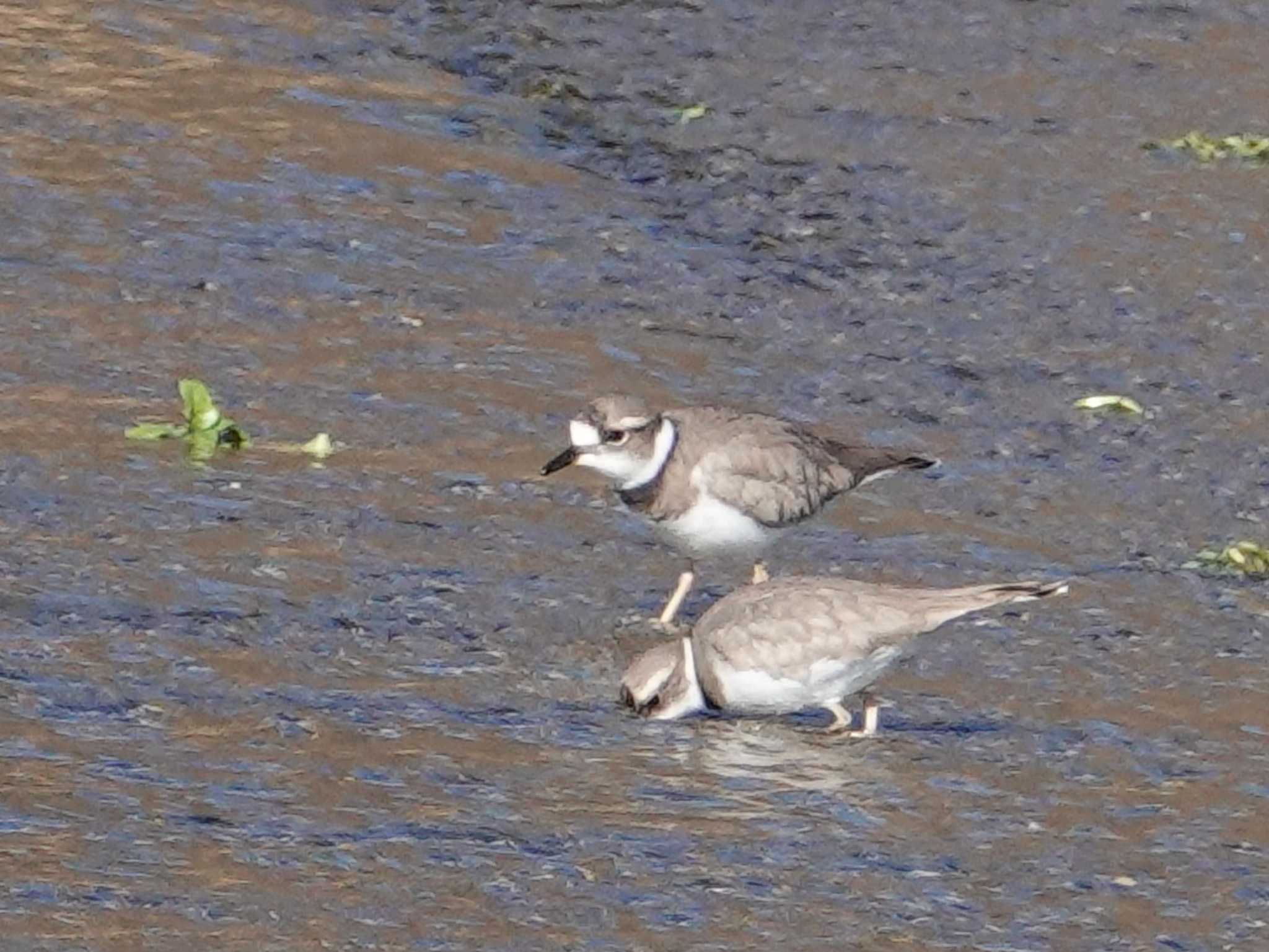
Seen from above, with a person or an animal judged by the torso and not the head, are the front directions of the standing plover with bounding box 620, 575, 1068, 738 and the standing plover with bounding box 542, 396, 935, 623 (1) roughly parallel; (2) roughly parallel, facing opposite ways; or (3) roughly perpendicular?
roughly parallel

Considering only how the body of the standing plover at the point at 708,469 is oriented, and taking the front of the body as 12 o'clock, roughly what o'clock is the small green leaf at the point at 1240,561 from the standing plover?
The small green leaf is roughly at 6 o'clock from the standing plover.

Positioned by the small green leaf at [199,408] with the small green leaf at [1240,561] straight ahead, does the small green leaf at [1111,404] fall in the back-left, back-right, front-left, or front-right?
front-left

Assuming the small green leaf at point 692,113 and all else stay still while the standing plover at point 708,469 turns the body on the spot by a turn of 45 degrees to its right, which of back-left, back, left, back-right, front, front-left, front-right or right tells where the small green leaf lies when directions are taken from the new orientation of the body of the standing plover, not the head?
front-right

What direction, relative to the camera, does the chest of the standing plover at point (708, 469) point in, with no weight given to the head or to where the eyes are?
to the viewer's left

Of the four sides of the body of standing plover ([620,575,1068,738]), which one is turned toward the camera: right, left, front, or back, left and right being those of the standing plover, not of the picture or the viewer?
left

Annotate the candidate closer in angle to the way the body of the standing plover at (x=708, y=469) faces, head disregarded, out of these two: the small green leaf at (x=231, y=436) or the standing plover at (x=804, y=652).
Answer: the small green leaf

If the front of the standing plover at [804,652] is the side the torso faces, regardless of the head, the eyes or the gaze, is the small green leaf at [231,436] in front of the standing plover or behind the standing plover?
in front

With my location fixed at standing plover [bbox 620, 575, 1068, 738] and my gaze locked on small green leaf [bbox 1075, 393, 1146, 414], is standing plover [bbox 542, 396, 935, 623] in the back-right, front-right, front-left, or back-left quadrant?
front-left

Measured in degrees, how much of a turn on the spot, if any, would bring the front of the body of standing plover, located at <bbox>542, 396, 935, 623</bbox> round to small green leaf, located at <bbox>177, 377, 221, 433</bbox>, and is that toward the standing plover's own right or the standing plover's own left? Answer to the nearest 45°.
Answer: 0° — it already faces it

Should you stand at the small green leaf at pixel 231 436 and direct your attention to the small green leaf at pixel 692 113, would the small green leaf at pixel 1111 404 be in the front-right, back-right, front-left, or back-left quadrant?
front-right

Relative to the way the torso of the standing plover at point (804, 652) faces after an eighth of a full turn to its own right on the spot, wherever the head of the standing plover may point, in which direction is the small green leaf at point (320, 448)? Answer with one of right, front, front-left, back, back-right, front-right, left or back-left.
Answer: front

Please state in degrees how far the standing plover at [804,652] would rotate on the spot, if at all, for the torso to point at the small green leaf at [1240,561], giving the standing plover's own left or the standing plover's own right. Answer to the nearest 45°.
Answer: approximately 135° to the standing plover's own right

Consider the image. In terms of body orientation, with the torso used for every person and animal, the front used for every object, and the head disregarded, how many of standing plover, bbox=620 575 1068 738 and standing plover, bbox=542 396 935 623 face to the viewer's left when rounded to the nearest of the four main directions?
2

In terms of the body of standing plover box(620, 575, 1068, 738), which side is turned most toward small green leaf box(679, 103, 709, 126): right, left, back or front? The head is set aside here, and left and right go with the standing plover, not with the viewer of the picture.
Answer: right
